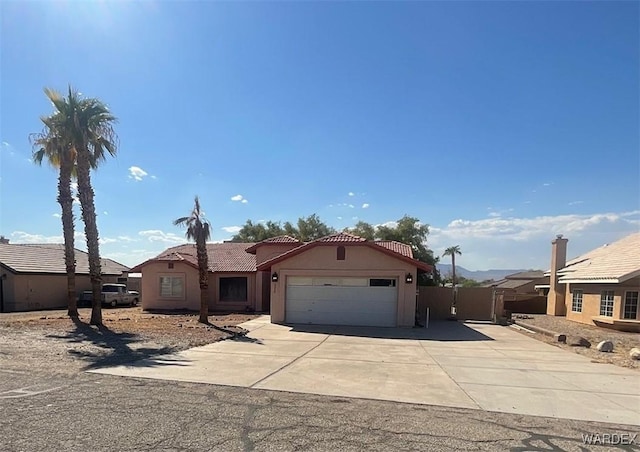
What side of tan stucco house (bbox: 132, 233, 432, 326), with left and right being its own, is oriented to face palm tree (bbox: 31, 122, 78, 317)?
right

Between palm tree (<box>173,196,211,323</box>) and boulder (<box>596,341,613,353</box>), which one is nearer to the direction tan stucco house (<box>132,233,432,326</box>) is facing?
the boulder

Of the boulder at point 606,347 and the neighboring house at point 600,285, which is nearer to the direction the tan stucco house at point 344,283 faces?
the boulder

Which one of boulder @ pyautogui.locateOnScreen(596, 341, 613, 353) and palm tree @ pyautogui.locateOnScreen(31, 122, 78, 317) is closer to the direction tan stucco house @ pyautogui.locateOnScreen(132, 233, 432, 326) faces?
the boulder

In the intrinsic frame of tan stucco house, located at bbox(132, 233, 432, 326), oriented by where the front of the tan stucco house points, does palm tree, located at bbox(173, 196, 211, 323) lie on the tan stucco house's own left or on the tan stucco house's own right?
on the tan stucco house's own right

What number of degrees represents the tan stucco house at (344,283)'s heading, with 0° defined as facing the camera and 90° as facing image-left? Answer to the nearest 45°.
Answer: approximately 0°
